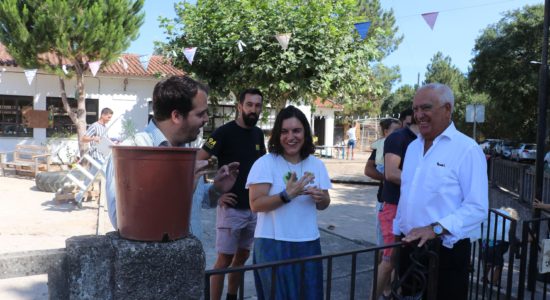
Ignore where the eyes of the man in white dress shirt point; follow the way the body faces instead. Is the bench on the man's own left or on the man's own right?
on the man's own right

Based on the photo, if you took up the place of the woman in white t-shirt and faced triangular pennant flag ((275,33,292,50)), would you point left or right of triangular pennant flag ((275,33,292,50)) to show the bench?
left

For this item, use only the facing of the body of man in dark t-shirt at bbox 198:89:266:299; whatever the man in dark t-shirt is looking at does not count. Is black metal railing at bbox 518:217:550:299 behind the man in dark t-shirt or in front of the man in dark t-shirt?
in front

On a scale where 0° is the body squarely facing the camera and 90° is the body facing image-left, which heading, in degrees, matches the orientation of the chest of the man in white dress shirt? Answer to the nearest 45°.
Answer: approximately 45°

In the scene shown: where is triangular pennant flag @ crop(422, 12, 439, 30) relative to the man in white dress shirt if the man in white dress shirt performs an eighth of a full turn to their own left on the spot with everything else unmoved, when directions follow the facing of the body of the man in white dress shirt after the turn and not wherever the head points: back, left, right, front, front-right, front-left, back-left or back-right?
back

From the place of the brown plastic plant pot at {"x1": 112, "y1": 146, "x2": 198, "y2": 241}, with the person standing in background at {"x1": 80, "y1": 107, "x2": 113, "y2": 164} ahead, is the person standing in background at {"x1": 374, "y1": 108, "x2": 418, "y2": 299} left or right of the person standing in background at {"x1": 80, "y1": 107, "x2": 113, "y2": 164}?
right

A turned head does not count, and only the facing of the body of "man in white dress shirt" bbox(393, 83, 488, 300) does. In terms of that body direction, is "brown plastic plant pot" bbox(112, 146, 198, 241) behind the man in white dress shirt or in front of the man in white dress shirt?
in front

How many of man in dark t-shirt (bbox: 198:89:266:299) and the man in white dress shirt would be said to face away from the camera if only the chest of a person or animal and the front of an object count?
0

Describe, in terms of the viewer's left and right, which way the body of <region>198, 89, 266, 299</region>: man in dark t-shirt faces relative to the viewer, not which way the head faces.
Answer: facing the viewer and to the right of the viewer

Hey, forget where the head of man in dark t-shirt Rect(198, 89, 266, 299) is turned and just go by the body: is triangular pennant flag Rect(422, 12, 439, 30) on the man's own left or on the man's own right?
on the man's own left

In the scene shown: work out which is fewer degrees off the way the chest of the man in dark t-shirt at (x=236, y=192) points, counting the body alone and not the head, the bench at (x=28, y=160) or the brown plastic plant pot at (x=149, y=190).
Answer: the brown plastic plant pot

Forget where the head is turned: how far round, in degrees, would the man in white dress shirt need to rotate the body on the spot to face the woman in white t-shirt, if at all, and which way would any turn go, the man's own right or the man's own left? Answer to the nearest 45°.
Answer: approximately 45° to the man's own right
